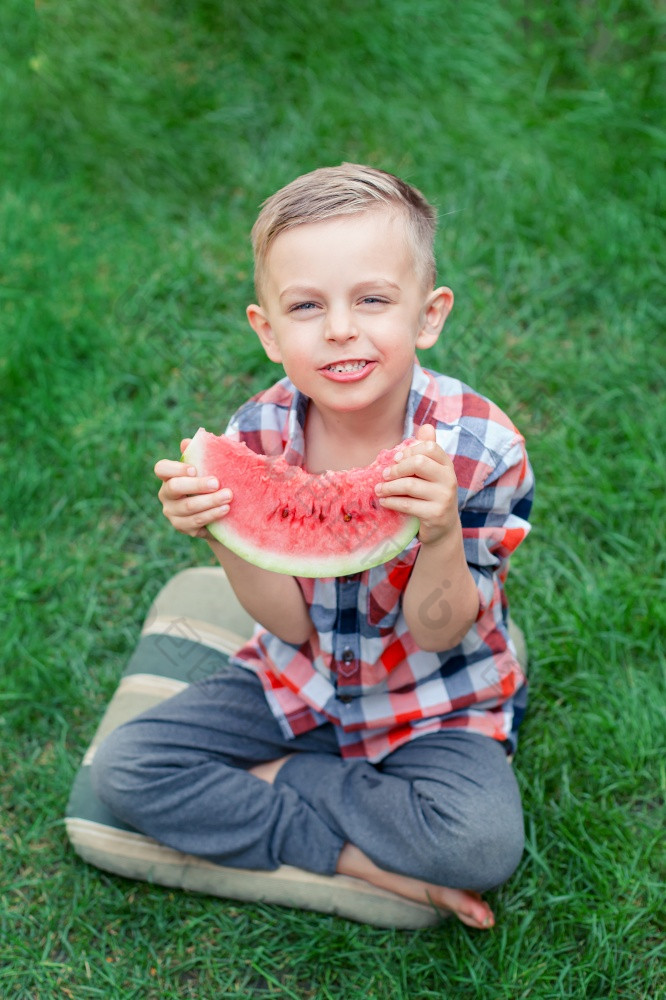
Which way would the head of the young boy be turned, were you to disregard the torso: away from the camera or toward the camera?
toward the camera

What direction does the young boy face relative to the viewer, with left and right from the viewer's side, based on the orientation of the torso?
facing the viewer
